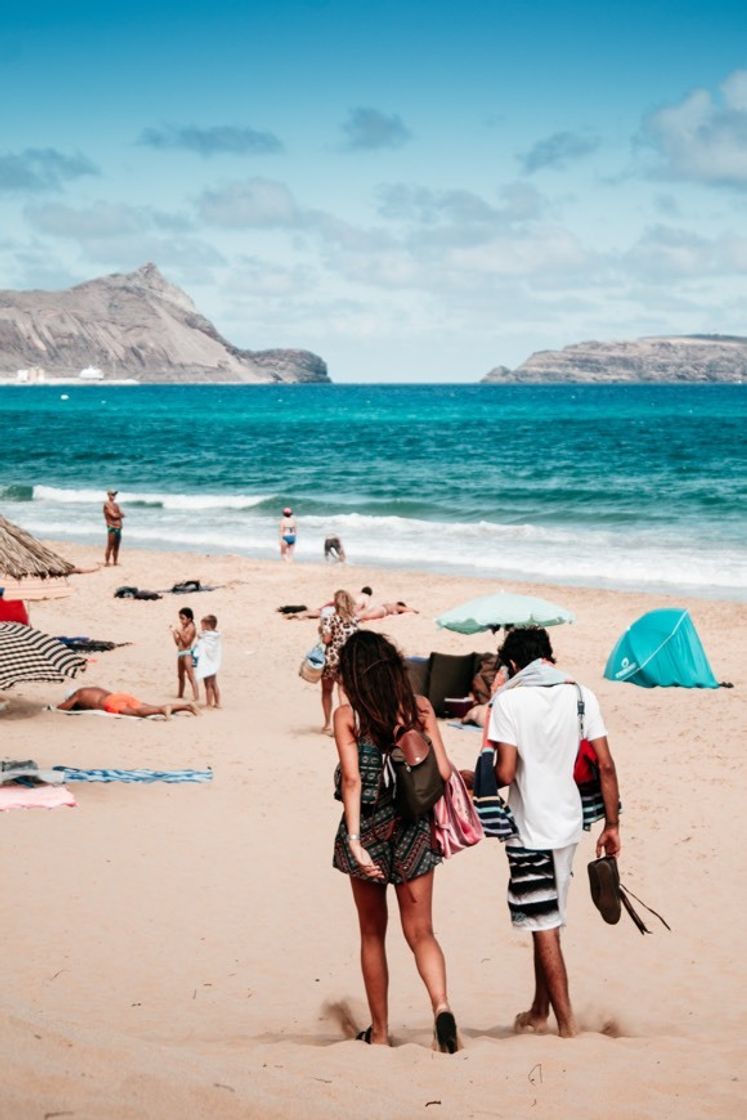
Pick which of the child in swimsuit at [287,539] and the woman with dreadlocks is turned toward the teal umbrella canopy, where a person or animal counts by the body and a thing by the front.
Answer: the woman with dreadlocks

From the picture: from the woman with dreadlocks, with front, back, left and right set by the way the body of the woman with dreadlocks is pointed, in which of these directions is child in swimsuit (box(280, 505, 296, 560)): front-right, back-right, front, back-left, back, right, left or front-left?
front

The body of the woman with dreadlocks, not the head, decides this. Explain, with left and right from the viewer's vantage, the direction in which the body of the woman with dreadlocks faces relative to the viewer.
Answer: facing away from the viewer

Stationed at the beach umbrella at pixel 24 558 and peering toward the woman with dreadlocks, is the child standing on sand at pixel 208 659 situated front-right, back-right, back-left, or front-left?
front-left

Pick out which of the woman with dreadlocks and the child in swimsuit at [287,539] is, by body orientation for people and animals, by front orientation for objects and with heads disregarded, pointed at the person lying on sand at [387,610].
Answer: the woman with dreadlocks

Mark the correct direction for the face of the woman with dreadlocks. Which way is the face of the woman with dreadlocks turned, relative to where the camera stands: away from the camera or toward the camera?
away from the camera

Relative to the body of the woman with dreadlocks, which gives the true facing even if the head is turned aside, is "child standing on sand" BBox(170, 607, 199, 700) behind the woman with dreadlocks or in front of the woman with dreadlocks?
in front
